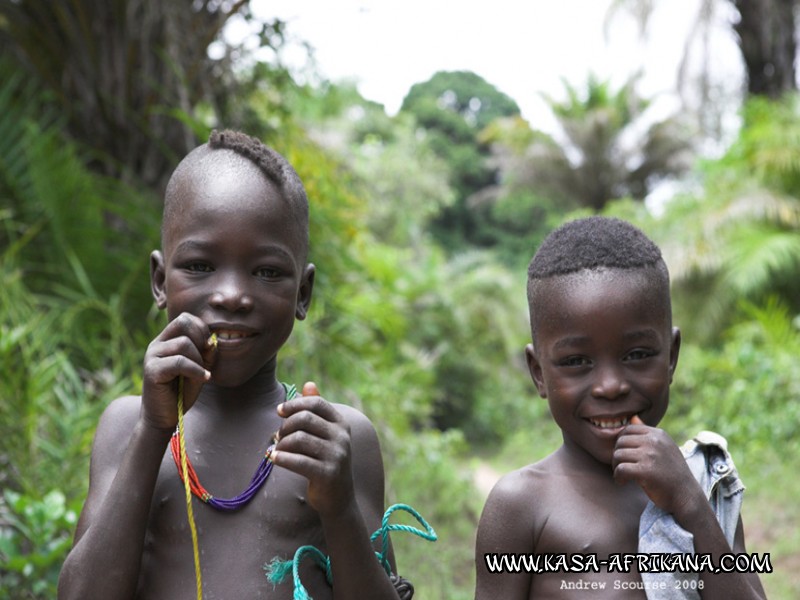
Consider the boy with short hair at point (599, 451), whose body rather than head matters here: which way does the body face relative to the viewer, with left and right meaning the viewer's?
facing the viewer

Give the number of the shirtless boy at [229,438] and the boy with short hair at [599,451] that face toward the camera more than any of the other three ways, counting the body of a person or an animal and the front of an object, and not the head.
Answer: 2

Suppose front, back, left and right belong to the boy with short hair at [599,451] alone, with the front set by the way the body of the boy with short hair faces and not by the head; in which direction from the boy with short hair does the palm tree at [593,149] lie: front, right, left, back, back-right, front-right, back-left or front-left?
back

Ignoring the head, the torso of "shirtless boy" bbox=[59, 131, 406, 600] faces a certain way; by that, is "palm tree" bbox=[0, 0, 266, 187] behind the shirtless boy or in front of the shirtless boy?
behind

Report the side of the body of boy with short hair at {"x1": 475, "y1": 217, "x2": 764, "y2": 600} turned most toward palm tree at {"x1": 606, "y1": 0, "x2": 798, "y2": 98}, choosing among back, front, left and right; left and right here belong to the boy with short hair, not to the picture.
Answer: back

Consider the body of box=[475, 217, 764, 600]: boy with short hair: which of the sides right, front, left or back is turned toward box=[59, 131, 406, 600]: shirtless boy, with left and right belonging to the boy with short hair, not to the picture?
right

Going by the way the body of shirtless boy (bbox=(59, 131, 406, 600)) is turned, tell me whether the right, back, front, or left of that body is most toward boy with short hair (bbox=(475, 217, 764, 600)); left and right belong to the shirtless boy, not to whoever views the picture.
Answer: left

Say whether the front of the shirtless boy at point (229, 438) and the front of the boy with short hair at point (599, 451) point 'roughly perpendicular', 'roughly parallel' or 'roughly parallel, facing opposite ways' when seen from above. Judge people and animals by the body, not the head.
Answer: roughly parallel

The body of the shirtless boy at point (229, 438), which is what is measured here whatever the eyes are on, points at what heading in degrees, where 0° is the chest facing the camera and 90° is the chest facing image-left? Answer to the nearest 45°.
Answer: approximately 0°

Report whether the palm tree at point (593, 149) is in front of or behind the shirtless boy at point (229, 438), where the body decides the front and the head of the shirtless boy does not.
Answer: behind
